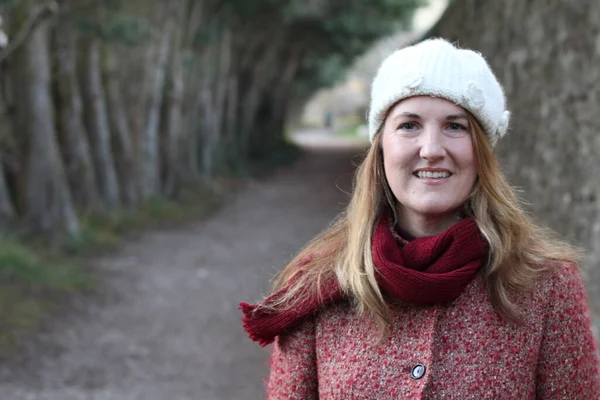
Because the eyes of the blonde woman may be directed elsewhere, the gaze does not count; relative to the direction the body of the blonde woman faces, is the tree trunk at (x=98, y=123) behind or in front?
behind

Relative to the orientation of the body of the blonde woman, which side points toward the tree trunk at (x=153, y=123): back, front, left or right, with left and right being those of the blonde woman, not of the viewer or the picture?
back

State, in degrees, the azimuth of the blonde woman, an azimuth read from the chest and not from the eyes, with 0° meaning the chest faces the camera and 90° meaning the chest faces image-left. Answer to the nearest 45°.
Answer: approximately 0°

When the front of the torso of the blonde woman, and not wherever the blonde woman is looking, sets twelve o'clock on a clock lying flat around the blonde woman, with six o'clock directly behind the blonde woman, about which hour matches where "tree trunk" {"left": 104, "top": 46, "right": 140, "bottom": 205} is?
The tree trunk is roughly at 5 o'clock from the blonde woman.

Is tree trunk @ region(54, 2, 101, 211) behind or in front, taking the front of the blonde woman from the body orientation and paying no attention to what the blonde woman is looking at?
behind

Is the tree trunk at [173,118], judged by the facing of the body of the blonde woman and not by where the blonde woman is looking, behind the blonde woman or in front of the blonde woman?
behind

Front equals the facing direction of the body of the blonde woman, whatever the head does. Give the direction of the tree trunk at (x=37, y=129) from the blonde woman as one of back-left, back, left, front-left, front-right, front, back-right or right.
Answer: back-right
